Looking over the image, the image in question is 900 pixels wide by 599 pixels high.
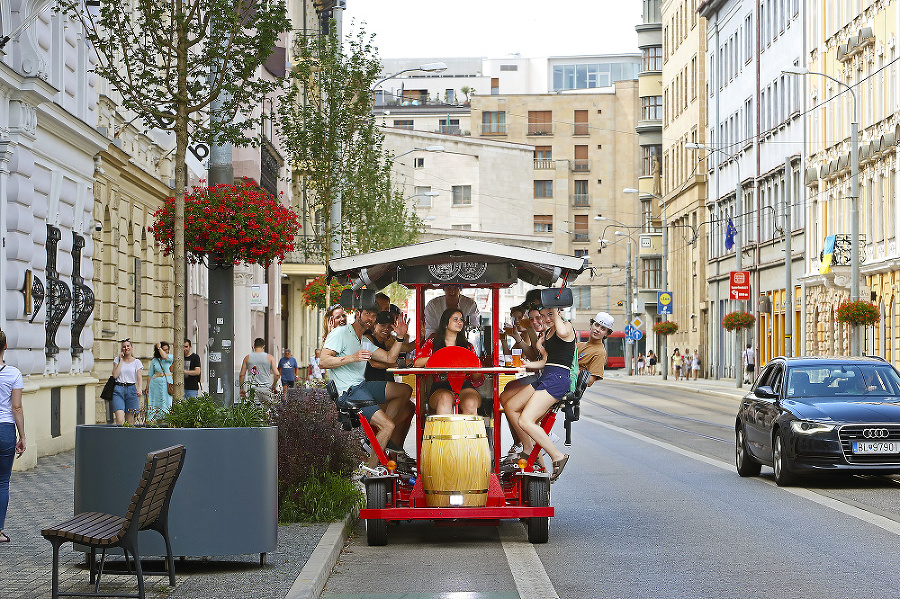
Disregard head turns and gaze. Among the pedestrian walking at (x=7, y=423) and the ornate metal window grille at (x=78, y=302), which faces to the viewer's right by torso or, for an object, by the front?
the ornate metal window grille

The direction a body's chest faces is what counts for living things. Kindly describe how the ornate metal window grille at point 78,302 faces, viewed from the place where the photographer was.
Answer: facing to the right of the viewer

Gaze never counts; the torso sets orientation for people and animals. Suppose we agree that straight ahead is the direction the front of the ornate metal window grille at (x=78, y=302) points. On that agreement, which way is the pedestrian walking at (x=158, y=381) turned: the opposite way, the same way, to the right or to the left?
to the right

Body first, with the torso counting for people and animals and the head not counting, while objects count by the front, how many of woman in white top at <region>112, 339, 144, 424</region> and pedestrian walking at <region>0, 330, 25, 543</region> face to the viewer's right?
0

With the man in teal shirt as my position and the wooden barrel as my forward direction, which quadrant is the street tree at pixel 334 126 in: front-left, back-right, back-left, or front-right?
back-left
